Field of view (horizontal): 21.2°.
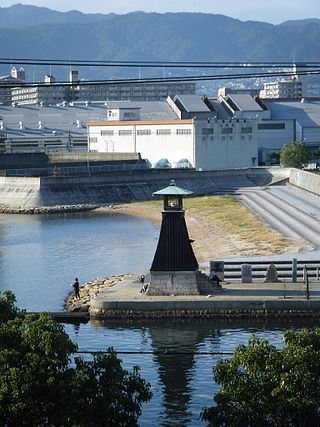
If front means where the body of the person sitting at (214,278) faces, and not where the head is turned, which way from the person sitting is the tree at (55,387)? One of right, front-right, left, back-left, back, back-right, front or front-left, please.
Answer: right
